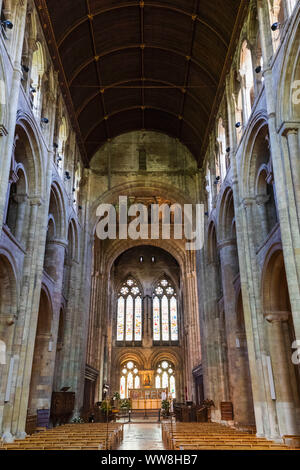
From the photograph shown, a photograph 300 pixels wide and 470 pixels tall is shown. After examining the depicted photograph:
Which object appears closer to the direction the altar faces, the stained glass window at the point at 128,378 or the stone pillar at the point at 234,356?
the stone pillar

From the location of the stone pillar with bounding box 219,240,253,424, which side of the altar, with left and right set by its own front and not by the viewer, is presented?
front

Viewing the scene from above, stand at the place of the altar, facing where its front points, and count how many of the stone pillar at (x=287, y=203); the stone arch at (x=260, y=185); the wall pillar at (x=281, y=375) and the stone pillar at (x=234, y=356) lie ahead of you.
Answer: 4

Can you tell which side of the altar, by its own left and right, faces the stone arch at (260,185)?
front

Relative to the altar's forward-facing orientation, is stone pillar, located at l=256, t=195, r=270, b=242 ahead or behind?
ahead

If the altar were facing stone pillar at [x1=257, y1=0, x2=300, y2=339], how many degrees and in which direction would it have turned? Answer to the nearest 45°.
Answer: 0° — it already faces it

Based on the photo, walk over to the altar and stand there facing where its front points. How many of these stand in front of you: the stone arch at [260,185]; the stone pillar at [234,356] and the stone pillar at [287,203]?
3

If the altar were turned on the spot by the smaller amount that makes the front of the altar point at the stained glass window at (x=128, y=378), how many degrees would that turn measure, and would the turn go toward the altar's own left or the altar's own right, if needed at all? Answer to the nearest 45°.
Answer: approximately 180°

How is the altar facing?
toward the camera

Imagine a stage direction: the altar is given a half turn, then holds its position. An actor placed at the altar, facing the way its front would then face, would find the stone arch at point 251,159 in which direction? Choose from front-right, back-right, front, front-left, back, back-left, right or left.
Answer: back
